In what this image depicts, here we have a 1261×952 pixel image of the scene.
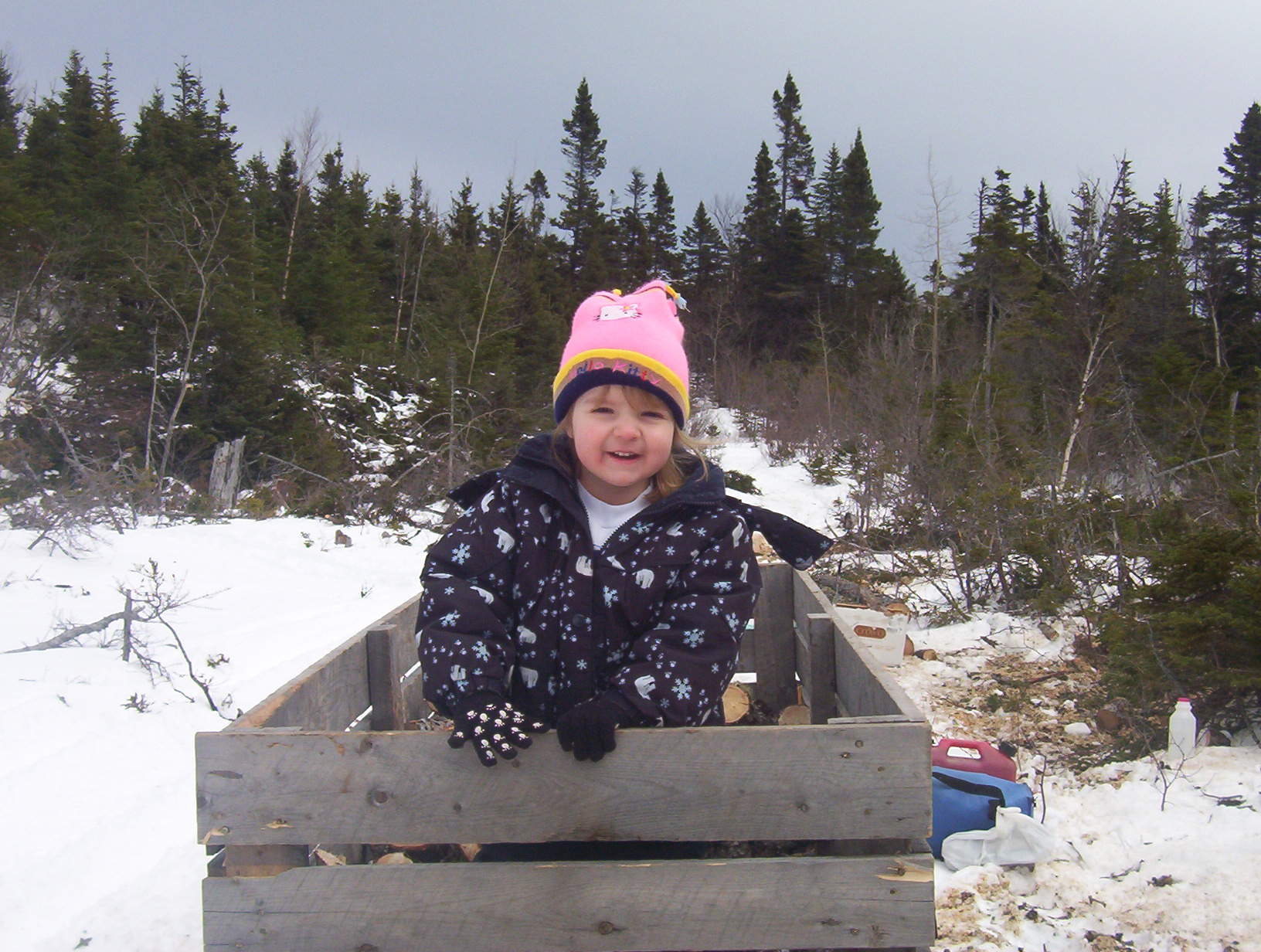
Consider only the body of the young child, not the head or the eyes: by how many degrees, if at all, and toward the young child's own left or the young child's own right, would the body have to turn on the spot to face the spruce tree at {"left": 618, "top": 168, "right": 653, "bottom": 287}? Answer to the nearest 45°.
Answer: approximately 180°

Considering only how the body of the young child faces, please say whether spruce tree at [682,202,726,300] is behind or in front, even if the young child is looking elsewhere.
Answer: behind

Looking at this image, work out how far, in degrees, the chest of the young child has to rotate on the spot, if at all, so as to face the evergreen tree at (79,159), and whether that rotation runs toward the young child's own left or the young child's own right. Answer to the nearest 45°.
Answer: approximately 135° to the young child's own right

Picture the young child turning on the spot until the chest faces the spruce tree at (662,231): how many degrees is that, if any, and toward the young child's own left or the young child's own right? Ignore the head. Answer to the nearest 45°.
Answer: approximately 180°

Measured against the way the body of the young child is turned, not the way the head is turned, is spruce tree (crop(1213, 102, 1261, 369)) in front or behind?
behind

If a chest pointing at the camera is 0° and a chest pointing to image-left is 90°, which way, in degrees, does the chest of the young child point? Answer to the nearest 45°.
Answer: approximately 0°

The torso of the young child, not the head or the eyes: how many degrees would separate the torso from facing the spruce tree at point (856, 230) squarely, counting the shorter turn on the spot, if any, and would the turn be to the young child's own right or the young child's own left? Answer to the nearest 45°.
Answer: approximately 180°

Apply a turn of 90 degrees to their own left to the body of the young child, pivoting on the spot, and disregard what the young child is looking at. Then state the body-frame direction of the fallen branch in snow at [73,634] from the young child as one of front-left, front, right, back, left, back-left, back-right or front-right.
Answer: back-left

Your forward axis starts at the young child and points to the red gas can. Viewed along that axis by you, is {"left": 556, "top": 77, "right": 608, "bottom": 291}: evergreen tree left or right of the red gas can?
left

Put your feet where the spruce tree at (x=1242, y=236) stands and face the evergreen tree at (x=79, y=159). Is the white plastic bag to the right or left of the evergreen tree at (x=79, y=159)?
left
